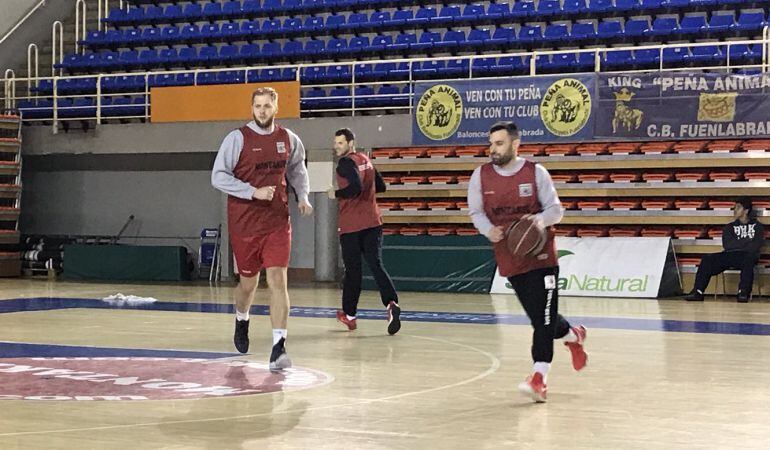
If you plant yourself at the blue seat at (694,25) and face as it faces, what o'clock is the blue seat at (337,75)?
the blue seat at (337,75) is roughly at 3 o'clock from the blue seat at (694,25).

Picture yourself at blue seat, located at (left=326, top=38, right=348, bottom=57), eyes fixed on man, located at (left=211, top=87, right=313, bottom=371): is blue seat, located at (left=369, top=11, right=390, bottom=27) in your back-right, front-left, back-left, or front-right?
back-left

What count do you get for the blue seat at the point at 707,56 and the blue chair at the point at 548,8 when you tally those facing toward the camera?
2

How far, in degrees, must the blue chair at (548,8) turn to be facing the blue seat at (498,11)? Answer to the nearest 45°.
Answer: approximately 90° to its right

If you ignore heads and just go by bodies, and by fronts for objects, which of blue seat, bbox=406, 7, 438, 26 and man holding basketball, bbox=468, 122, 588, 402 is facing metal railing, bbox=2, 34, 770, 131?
the blue seat

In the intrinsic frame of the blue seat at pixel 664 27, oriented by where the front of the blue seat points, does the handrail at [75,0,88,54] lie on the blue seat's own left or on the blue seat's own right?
on the blue seat's own right
